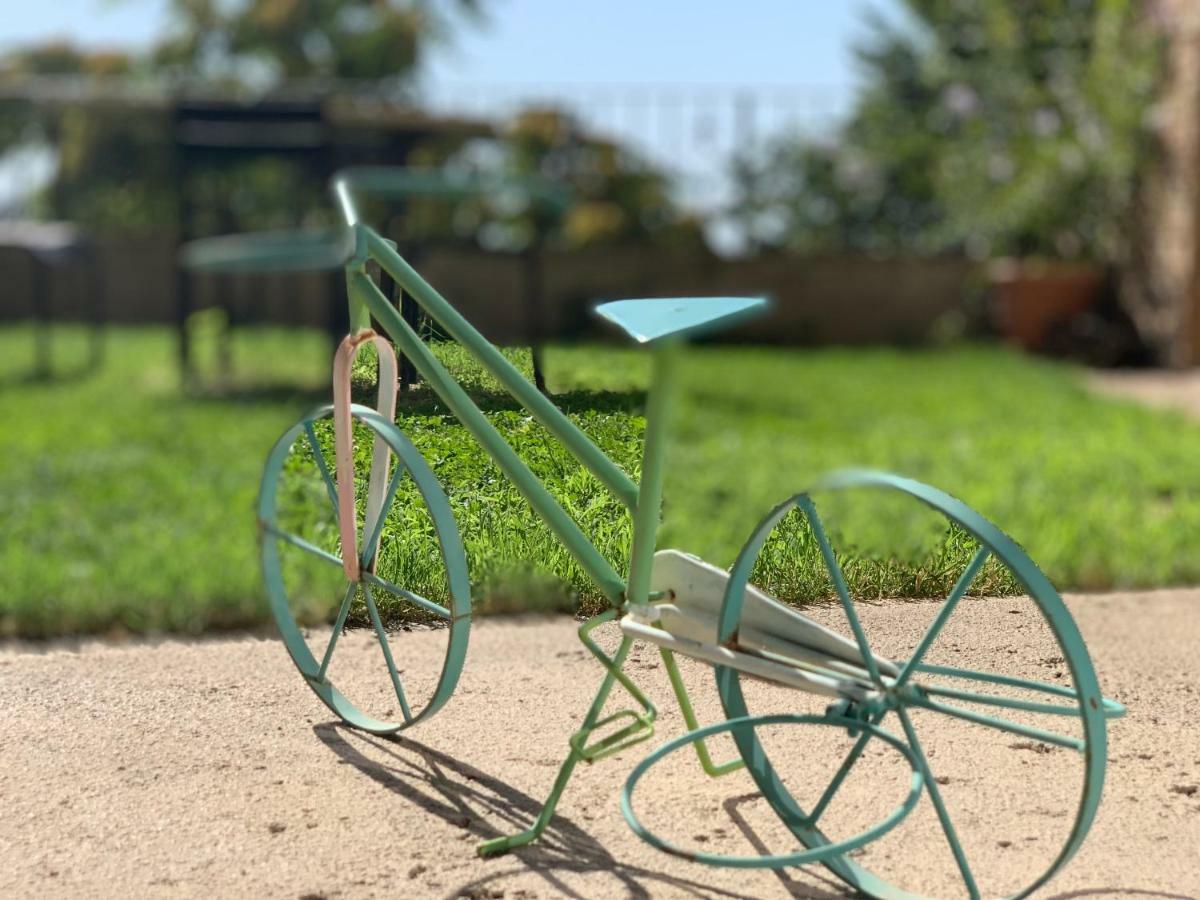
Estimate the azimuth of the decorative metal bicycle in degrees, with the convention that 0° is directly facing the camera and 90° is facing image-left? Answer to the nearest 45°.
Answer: approximately 135°

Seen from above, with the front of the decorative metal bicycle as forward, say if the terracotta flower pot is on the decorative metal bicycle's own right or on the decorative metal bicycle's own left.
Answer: on the decorative metal bicycle's own right
